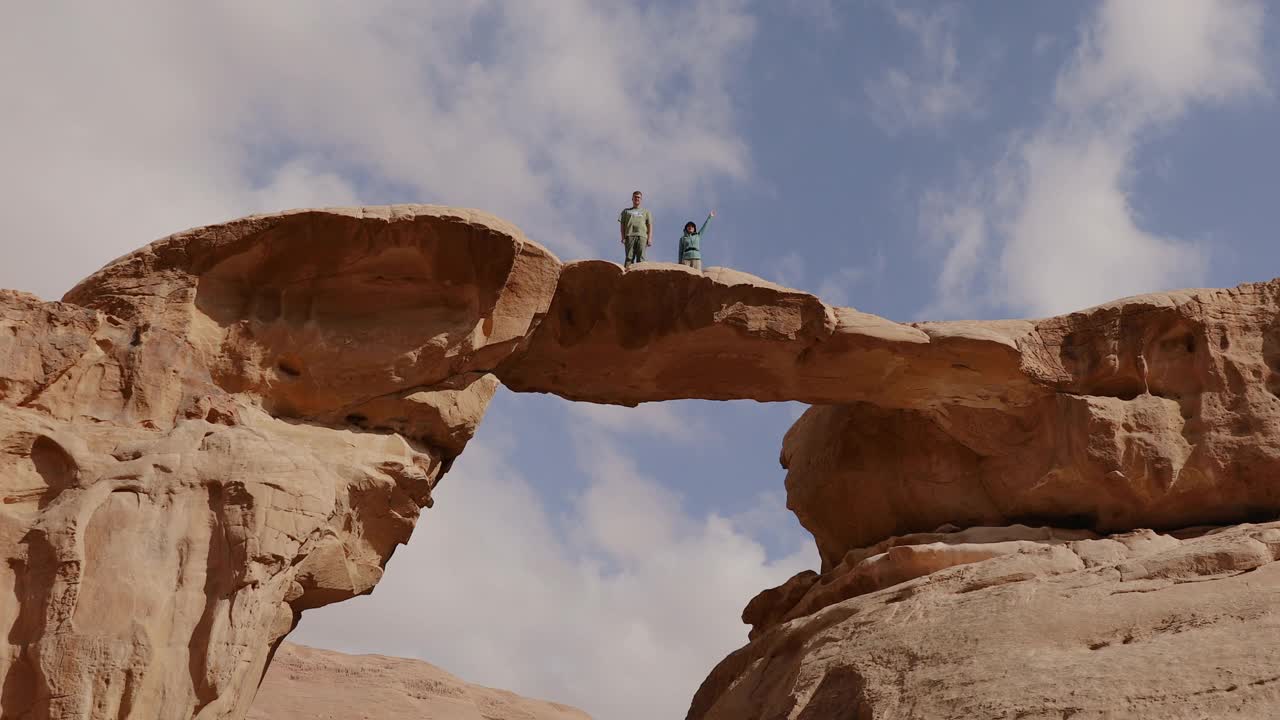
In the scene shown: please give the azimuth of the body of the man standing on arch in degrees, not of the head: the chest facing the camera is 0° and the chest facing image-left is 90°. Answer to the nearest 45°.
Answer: approximately 0°

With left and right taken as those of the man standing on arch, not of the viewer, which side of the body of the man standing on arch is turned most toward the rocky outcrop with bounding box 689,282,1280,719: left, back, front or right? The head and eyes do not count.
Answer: left

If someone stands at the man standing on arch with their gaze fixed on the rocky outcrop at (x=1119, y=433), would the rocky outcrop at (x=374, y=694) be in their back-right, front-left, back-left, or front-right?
back-left

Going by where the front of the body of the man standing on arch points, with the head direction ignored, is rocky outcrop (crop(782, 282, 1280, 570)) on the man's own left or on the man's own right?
on the man's own left

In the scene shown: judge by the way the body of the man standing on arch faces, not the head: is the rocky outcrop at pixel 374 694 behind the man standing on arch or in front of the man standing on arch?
behind
